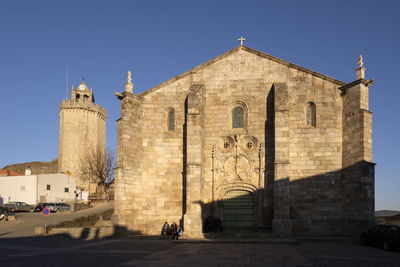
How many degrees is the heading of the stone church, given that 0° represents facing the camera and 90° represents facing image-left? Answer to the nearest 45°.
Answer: approximately 0°

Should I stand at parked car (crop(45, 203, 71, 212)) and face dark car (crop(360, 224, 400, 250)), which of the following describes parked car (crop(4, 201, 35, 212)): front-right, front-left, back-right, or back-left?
back-right

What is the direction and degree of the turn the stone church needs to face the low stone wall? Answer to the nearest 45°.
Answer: approximately 90° to its right

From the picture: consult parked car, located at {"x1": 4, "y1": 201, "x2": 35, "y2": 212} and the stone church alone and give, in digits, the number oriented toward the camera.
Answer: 1
